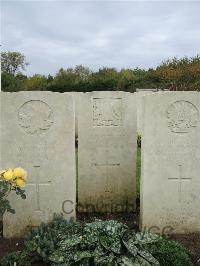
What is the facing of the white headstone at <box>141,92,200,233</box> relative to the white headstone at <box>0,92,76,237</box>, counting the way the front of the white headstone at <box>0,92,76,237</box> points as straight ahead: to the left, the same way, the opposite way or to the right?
the same way

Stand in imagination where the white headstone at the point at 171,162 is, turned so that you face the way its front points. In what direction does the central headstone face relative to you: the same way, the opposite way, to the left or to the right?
the same way

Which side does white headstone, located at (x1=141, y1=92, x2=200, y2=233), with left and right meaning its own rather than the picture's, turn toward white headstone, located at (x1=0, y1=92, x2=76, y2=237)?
right

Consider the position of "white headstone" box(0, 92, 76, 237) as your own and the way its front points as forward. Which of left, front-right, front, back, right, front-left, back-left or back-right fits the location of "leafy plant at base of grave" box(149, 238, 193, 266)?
front-left

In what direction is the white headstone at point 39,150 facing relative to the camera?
toward the camera

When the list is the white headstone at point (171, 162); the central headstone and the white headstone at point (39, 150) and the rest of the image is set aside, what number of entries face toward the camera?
3

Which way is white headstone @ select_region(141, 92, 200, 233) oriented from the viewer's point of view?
toward the camera

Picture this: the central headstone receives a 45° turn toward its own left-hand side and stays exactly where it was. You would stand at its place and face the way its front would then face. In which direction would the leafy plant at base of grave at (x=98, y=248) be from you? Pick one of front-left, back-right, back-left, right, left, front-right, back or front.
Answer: front-right

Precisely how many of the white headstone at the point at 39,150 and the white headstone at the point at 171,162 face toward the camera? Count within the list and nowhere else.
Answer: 2

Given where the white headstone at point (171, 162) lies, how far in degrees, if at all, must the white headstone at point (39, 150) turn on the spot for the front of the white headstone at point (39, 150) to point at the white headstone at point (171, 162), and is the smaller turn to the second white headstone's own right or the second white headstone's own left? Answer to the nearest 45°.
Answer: approximately 90° to the second white headstone's own left

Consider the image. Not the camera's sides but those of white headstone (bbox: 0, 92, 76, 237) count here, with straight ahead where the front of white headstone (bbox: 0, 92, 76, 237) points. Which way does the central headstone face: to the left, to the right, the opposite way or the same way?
the same way

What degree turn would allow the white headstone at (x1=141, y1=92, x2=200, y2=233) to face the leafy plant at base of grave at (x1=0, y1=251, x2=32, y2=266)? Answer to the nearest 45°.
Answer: approximately 45° to its right

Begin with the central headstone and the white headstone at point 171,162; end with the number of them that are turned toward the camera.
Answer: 2

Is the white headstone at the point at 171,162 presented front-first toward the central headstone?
no

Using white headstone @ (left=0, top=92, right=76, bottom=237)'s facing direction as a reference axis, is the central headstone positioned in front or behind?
behind

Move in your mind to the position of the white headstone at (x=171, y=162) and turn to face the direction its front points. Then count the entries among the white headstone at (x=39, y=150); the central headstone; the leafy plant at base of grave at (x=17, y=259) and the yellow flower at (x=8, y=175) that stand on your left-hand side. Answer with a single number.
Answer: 0

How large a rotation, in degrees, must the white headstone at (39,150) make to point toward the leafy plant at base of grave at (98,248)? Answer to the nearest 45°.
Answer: approximately 45° to its left

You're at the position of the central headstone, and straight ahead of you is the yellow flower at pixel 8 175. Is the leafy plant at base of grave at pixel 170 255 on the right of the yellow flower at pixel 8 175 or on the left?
left
